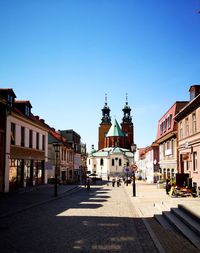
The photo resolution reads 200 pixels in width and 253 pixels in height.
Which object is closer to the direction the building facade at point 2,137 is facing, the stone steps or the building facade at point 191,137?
the building facade

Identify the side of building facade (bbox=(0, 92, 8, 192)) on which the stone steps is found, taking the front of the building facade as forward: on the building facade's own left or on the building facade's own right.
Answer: on the building facade's own right

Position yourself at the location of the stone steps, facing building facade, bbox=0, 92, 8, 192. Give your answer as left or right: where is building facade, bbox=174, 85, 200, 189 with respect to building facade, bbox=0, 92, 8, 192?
right

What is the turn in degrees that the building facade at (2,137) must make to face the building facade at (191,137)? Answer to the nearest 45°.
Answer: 0° — it already faces it

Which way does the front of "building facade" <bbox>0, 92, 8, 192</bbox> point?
to the viewer's right
